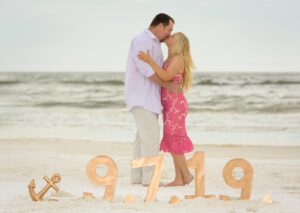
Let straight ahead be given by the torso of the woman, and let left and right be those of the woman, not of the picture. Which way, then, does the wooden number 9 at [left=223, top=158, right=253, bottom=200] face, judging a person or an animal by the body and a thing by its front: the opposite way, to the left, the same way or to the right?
to the left

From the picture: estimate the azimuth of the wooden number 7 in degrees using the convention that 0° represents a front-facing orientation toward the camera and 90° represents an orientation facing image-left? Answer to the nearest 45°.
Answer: approximately 0°

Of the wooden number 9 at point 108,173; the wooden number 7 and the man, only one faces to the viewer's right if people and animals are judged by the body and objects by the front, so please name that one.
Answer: the man

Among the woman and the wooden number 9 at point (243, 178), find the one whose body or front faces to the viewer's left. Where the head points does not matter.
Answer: the woman

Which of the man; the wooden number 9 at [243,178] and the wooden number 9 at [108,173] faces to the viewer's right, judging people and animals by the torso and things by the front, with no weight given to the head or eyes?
the man

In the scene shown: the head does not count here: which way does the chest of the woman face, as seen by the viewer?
to the viewer's left

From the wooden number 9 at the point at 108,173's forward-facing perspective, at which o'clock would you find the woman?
The woman is roughly at 7 o'clock from the wooden number 9.

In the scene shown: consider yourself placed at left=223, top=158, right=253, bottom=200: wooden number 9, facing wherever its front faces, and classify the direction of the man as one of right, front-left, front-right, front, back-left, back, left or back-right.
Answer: back-right

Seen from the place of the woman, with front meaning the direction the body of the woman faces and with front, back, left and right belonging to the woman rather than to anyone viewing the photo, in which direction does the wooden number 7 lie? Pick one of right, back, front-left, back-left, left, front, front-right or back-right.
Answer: left

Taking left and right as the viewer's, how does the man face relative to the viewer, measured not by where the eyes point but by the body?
facing to the right of the viewer

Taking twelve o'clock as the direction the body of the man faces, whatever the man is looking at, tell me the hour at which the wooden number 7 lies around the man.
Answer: The wooden number 7 is roughly at 3 o'clock from the man.

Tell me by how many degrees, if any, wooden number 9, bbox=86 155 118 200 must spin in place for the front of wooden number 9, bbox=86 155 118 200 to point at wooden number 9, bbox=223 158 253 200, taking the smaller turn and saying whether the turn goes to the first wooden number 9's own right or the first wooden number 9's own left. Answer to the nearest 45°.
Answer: approximately 90° to the first wooden number 9's own left

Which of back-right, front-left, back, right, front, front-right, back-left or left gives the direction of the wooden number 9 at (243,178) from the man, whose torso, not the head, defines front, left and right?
front-right

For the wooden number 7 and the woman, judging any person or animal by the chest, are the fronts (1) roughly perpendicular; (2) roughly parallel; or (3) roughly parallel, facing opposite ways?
roughly perpendicular
